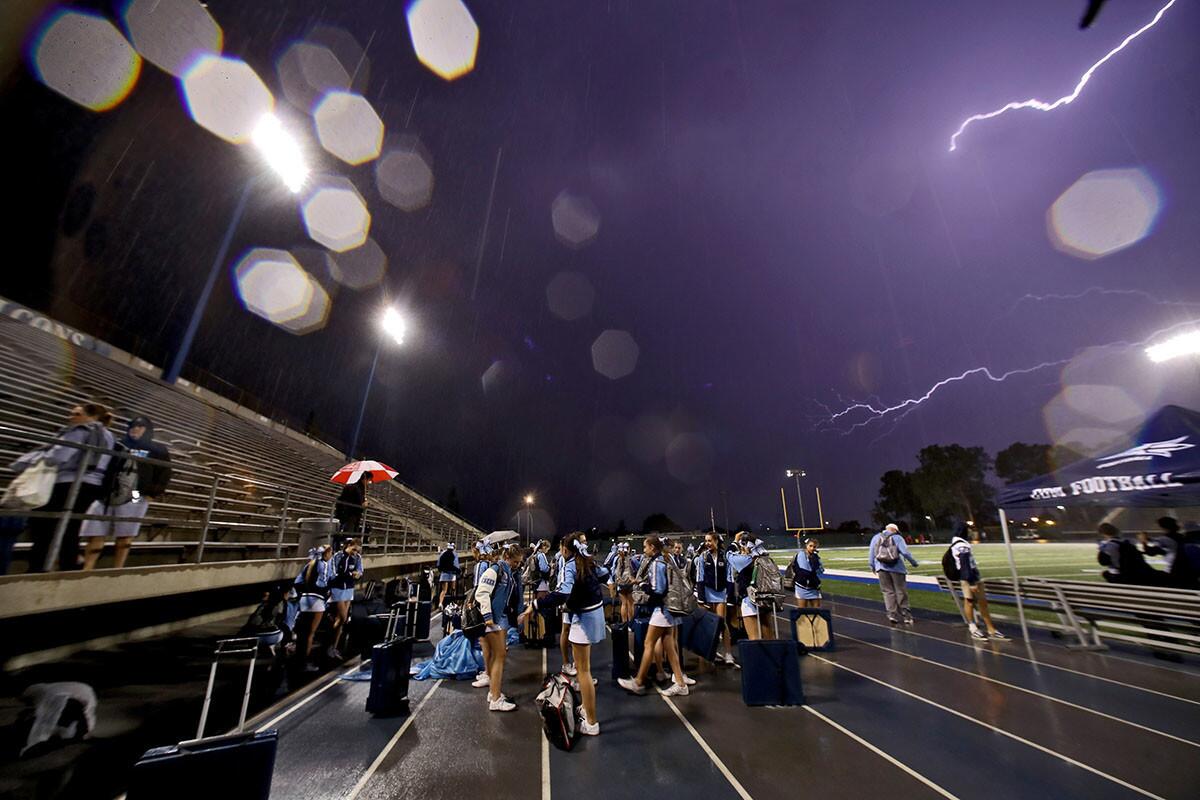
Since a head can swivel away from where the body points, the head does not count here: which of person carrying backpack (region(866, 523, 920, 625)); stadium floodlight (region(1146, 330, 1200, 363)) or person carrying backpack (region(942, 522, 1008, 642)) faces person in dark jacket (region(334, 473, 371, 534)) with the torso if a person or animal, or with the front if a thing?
the stadium floodlight

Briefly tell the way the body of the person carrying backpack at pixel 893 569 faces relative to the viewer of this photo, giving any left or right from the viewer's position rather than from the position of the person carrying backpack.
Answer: facing away from the viewer

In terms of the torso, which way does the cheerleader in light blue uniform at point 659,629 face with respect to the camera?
to the viewer's left

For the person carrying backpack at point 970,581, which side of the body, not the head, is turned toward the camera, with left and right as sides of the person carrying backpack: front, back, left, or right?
right

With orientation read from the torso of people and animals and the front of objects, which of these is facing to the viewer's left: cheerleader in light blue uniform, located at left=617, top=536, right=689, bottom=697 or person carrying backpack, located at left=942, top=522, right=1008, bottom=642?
the cheerleader in light blue uniform

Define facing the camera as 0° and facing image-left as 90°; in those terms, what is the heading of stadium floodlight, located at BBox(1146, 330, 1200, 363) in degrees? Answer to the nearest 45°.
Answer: approximately 45°

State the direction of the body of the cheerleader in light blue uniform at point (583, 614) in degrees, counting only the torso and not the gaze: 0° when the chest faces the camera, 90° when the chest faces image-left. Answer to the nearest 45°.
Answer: approximately 135°

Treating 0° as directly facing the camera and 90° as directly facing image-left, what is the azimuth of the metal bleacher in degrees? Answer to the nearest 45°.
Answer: approximately 315°
